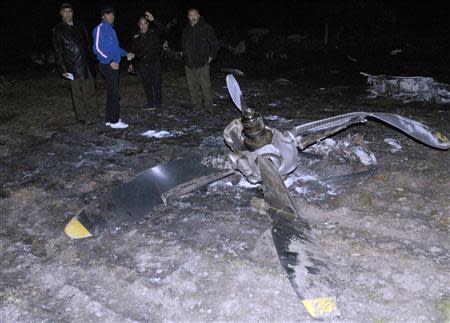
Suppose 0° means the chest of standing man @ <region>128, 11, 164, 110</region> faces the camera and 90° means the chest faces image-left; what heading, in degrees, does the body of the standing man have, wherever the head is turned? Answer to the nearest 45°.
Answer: approximately 45°

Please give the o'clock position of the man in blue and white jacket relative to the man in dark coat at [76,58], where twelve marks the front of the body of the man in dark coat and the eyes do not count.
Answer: The man in blue and white jacket is roughly at 10 o'clock from the man in dark coat.

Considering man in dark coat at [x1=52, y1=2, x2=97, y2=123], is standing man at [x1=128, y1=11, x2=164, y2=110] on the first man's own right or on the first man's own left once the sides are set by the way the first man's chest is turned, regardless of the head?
on the first man's own left

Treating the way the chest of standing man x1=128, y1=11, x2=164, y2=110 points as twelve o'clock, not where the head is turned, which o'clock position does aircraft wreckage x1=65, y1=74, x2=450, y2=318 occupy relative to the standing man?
The aircraft wreckage is roughly at 10 o'clock from the standing man.

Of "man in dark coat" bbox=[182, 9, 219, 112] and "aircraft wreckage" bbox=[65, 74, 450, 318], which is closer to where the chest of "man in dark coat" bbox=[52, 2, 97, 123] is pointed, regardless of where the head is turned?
the aircraft wreckage

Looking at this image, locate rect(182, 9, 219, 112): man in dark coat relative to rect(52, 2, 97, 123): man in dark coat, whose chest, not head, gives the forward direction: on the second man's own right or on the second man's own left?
on the second man's own left

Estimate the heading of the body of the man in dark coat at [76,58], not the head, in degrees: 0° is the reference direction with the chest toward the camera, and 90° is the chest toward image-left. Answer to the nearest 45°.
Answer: approximately 0°

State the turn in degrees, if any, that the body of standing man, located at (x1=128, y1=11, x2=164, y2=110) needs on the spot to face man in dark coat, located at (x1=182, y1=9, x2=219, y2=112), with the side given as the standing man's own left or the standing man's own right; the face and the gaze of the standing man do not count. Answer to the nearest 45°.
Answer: approximately 90° to the standing man's own left

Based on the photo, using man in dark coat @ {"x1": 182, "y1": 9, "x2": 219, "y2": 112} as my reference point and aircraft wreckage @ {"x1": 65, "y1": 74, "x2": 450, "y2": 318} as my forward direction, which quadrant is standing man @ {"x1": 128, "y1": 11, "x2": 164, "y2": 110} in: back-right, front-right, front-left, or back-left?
back-right
